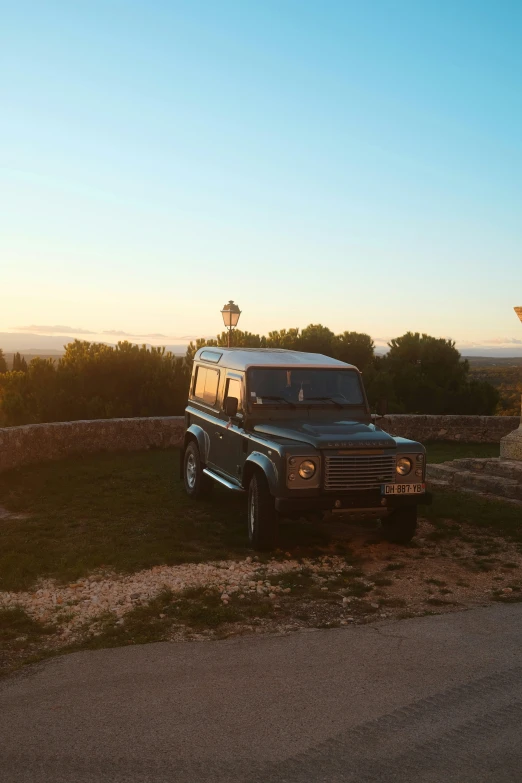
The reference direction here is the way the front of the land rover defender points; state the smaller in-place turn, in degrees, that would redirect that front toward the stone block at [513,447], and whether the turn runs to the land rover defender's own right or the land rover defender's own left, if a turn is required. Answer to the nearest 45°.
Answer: approximately 90° to the land rover defender's own left

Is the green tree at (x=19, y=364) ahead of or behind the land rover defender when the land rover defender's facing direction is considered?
behind

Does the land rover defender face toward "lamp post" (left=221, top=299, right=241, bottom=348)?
no

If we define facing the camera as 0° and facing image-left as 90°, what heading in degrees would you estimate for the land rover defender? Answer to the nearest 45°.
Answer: approximately 315°

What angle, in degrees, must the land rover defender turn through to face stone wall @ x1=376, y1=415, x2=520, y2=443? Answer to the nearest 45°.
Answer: approximately 135° to its left

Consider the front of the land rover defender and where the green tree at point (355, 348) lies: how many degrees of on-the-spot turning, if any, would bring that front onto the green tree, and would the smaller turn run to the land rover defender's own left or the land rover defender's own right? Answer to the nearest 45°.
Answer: approximately 135° to the land rover defender's own left

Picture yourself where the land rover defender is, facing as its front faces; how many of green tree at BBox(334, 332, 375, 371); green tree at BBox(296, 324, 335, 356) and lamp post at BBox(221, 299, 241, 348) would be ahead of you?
0

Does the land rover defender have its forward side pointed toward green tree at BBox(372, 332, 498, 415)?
no
